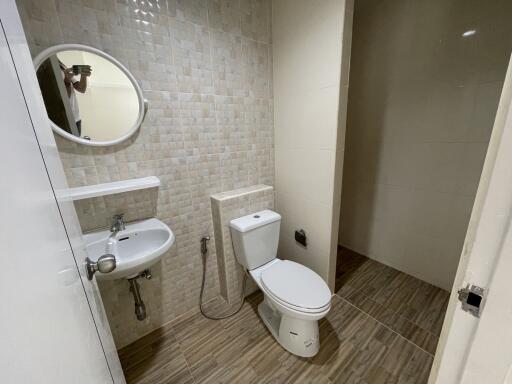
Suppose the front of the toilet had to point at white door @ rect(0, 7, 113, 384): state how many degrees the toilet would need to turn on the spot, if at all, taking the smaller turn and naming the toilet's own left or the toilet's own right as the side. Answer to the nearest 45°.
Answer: approximately 90° to the toilet's own right

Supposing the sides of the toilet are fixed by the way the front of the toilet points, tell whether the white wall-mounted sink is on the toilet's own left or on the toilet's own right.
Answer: on the toilet's own right

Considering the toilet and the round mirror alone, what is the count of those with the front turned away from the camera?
0

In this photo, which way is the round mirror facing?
toward the camera

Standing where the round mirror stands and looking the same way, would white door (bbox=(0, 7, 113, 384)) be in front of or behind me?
in front

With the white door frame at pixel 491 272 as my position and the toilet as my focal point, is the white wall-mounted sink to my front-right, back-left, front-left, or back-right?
front-left

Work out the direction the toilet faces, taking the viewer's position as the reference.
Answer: facing the viewer and to the right of the viewer
